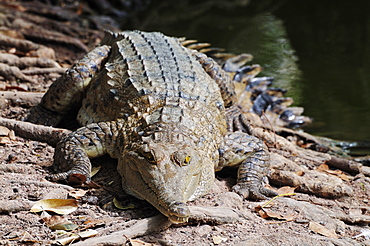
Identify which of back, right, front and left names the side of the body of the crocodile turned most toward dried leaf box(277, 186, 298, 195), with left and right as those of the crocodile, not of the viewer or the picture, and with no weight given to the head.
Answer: left

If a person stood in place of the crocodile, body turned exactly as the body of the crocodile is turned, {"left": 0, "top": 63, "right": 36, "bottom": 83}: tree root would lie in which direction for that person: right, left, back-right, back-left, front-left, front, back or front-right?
back-right

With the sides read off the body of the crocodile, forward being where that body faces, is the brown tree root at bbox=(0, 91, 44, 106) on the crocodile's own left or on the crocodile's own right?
on the crocodile's own right

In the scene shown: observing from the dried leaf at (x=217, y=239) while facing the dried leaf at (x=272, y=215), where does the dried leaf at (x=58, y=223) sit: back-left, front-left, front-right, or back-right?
back-left

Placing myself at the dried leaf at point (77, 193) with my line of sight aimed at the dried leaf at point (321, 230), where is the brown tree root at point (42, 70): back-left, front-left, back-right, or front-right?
back-left

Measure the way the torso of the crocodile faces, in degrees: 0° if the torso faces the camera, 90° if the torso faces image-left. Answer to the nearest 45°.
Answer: approximately 0°

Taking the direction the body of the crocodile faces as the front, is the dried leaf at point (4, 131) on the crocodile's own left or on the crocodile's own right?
on the crocodile's own right

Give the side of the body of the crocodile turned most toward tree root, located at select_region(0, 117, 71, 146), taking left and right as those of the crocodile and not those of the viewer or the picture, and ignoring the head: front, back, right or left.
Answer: right
